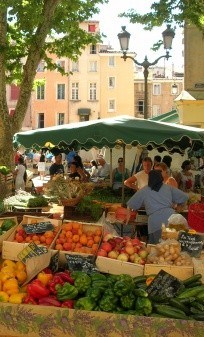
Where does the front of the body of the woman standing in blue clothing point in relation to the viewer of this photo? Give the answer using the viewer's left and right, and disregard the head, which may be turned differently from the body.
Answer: facing away from the viewer

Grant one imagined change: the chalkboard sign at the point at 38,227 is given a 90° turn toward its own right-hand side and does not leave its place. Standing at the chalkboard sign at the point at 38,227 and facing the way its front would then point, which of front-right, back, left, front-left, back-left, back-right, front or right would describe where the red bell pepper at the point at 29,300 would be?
left

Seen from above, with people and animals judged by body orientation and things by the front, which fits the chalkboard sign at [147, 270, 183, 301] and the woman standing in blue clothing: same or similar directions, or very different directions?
very different directions

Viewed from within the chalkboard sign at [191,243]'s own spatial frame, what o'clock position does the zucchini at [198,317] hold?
The zucchini is roughly at 12 o'clock from the chalkboard sign.

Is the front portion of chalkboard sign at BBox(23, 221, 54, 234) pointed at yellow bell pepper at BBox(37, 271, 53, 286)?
yes

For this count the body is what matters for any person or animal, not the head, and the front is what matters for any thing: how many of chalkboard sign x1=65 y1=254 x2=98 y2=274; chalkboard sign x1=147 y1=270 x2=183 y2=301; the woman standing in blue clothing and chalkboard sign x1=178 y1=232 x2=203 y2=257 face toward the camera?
3

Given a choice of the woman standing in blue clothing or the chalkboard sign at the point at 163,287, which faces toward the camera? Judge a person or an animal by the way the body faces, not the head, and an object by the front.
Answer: the chalkboard sign

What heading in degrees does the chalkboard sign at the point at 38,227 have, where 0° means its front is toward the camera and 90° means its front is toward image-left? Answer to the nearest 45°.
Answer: approximately 0°

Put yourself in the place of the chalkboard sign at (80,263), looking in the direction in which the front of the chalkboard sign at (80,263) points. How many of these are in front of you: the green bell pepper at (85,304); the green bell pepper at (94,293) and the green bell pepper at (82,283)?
3

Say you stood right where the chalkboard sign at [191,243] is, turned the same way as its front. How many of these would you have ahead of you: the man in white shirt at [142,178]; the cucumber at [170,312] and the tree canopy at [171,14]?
1

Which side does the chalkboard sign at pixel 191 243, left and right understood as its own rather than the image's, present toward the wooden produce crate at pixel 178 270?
front

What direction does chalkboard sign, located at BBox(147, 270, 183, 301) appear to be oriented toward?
toward the camera

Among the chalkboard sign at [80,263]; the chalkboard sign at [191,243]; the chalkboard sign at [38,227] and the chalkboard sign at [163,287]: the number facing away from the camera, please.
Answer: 0

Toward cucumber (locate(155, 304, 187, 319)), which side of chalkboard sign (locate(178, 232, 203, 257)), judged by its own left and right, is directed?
front

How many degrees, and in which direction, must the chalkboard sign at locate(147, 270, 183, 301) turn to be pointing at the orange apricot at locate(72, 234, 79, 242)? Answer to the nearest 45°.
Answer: approximately 135° to its right

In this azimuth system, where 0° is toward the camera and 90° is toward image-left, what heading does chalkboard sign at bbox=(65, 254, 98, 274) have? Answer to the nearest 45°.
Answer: approximately 0°

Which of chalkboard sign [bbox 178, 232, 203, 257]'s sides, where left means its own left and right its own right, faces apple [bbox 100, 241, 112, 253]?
right
